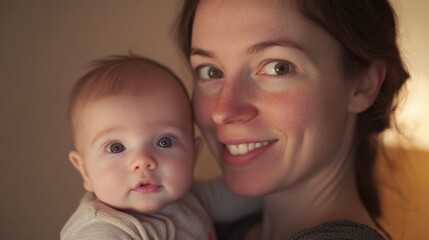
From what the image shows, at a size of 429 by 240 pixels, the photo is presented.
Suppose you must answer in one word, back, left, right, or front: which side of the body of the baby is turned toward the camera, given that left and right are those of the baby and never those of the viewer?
front

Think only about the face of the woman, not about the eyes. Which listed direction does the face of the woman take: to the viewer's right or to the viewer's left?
to the viewer's left

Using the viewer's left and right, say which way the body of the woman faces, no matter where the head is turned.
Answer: facing the viewer and to the left of the viewer

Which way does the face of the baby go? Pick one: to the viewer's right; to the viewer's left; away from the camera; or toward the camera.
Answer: toward the camera
